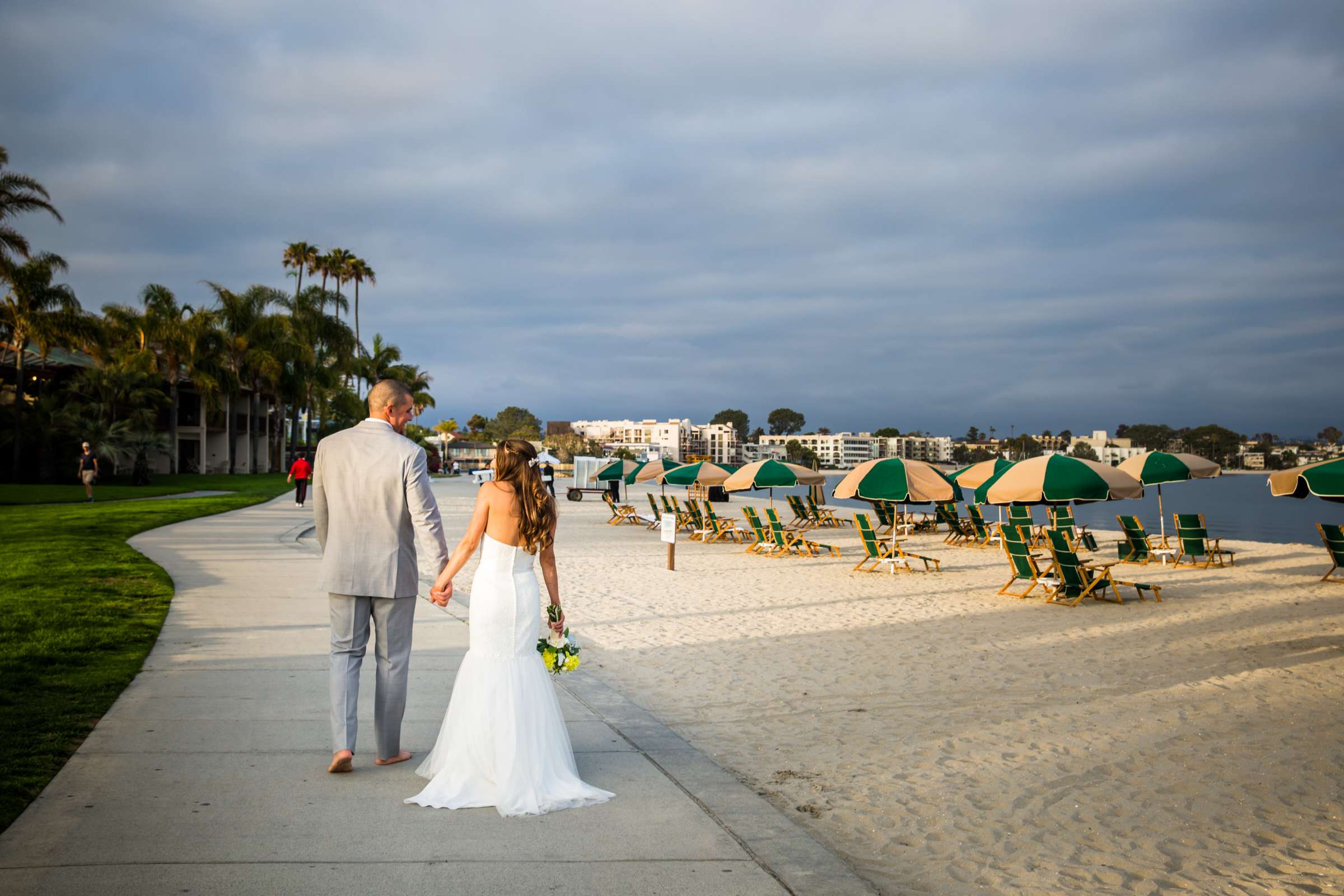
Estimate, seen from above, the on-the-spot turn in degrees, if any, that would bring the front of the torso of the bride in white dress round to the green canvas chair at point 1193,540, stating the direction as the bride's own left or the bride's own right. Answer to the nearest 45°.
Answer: approximately 45° to the bride's own right

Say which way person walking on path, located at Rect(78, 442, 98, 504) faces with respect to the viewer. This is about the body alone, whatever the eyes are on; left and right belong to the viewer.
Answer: facing the viewer

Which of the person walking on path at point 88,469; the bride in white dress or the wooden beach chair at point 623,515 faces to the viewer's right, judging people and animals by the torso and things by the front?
the wooden beach chair

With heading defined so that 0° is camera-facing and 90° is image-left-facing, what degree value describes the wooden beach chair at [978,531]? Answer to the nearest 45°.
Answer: approximately 225°

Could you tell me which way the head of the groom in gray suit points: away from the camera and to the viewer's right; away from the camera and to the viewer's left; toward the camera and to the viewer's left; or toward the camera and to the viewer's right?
away from the camera and to the viewer's right

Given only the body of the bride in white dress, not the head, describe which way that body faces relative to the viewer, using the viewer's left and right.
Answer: facing away from the viewer

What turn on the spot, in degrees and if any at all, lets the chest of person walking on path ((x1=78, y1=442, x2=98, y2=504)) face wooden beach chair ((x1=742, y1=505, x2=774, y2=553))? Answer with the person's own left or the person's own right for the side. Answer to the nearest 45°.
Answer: approximately 45° to the person's own left

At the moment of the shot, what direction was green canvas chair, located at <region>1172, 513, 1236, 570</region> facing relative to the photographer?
facing away from the viewer and to the right of the viewer

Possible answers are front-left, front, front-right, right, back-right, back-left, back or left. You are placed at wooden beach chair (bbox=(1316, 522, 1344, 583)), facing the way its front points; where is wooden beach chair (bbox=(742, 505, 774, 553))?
back-left

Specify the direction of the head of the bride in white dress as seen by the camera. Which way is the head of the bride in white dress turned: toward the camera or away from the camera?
away from the camera

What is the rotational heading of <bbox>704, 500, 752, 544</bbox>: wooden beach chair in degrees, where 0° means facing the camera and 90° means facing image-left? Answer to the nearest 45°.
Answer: approximately 270°

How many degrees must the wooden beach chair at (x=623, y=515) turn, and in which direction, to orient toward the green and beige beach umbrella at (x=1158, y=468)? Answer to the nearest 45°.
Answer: approximately 45° to its right

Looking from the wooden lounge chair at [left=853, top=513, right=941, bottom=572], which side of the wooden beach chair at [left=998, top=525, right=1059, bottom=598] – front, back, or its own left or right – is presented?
left

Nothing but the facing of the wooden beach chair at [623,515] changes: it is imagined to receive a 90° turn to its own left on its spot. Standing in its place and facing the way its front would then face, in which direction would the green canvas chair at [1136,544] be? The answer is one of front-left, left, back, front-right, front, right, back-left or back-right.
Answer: back-right
